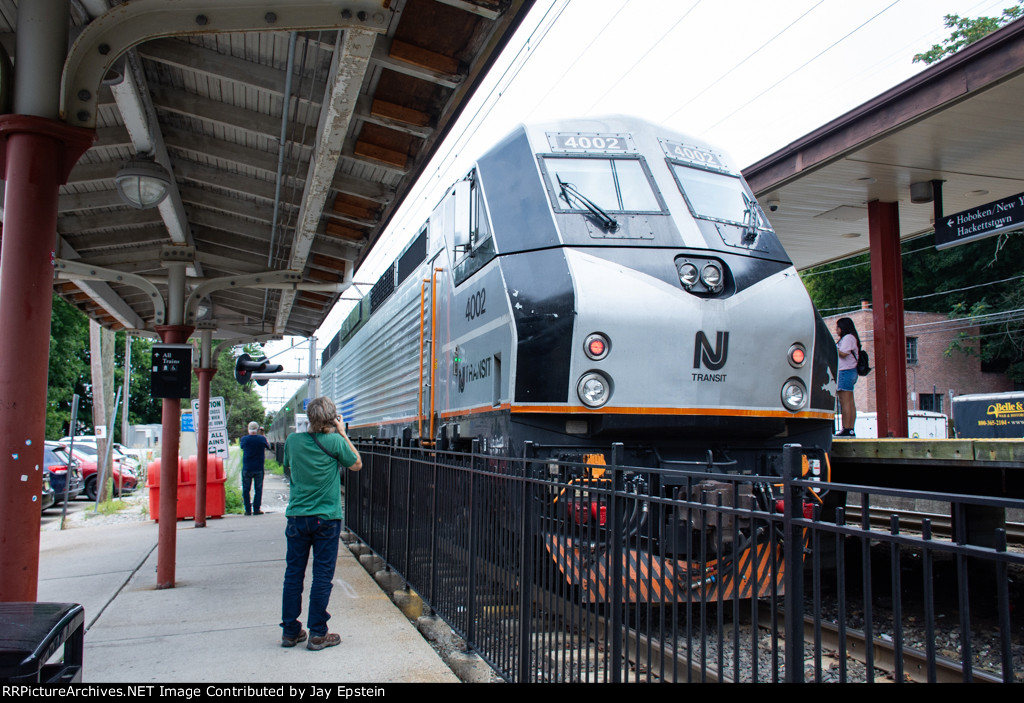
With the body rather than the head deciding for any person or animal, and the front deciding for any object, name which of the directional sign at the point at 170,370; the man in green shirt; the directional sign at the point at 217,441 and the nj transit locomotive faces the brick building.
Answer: the man in green shirt

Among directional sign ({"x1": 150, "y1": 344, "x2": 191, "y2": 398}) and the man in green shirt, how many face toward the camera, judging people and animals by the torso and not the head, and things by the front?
1

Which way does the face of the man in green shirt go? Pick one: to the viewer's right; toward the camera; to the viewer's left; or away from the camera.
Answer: away from the camera

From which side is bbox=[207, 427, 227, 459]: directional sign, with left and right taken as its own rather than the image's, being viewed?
front

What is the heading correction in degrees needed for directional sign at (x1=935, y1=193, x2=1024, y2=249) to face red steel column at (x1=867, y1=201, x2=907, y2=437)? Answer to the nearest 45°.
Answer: approximately 90° to its right

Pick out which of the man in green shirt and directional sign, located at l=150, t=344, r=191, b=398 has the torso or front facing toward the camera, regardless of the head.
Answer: the directional sign

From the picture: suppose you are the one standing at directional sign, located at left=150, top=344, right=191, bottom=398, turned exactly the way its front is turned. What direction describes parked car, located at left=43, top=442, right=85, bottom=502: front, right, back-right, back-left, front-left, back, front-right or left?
back

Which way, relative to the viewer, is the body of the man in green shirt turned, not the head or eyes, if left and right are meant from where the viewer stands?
facing away from the viewer and to the right of the viewer

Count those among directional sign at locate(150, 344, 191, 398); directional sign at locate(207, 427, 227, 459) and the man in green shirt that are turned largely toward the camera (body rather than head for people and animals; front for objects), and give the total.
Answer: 2

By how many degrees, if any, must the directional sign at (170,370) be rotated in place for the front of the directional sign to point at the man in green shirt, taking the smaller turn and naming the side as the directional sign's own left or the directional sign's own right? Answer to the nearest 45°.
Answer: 0° — it already faces them

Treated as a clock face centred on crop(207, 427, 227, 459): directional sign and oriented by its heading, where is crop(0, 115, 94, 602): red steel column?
The red steel column is roughly at 12 o'clock from the directional sign.

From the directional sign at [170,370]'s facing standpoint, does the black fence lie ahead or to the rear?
ahead

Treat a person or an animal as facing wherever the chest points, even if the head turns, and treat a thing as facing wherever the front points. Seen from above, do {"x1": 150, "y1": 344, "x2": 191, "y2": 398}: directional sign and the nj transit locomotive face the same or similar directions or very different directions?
same or similar directions

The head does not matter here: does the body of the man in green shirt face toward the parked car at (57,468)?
no

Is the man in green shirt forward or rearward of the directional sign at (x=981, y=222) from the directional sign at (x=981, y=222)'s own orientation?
forward

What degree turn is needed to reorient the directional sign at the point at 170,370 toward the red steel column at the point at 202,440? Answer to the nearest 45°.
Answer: approximately 180°

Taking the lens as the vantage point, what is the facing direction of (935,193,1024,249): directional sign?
facing the viewer and to the left of the viewer
